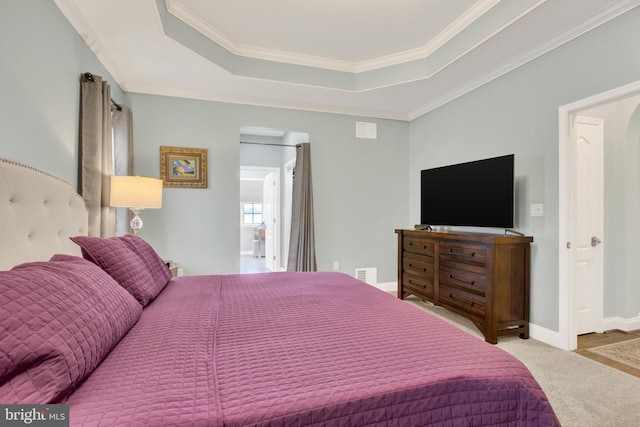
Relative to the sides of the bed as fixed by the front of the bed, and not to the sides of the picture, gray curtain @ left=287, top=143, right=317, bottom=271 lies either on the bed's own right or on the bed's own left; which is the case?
on the bed's own left

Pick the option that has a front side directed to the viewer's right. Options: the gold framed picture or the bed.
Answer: the bed

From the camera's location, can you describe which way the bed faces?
facing to the right of the viewer

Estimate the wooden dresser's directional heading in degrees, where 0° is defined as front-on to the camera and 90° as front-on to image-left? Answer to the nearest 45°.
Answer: approximately 45°

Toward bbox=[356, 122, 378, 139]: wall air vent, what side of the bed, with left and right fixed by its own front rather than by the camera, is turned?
left

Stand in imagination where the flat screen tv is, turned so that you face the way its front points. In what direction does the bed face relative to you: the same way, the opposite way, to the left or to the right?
the opposite way
